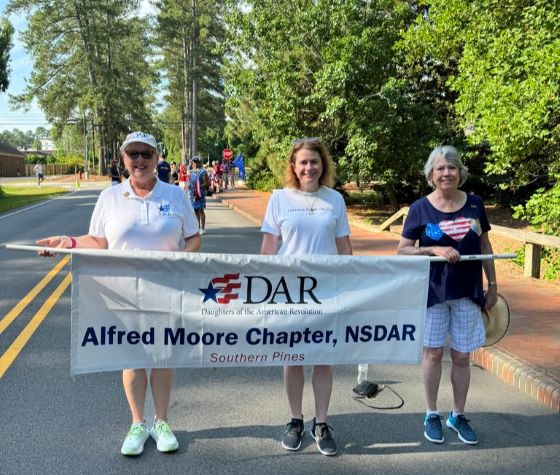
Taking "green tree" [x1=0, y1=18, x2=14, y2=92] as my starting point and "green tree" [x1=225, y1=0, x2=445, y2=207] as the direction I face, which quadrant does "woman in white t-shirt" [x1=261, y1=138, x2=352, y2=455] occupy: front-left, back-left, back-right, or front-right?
front-right

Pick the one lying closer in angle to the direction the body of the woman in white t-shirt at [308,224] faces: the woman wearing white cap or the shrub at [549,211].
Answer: the woman wearing white cap

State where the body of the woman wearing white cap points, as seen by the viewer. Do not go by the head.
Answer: toward the camera

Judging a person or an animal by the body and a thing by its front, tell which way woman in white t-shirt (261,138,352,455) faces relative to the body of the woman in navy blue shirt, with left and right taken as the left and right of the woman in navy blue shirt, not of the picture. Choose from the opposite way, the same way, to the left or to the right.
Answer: the same way

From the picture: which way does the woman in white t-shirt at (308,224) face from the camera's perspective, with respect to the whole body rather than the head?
toward the camera

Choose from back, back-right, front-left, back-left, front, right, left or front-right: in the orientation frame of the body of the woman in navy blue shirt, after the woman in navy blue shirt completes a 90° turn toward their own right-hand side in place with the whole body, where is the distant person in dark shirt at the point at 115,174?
front-right

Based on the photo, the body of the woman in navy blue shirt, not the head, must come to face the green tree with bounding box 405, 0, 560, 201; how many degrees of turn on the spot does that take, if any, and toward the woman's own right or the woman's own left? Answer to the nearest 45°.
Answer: approximately 180°

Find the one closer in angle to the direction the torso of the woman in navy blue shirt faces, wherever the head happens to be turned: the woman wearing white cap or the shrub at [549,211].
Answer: the woman wearing white cap

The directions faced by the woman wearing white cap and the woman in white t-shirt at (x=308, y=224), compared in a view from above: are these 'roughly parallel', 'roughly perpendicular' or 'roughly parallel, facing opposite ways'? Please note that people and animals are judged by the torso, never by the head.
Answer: roughly parallel

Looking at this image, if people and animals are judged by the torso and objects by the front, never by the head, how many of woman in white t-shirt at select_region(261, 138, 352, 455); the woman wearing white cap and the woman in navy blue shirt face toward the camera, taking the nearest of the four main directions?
3

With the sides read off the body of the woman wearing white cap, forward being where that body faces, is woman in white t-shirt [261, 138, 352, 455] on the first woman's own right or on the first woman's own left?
on the first woman's own left

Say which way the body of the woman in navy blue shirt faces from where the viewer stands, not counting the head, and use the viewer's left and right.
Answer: facing the viewer

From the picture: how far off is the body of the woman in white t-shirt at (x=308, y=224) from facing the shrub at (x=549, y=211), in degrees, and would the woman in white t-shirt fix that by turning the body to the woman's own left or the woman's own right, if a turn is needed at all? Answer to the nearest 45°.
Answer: approximately 135° to the woman's own left

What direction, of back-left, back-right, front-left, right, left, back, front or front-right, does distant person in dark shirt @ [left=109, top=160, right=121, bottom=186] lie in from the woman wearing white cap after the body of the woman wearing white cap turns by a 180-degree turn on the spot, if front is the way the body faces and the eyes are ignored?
front

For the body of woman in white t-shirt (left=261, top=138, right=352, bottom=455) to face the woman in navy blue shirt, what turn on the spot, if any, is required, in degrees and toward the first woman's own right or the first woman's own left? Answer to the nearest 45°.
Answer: approximately 90° to the first woman's own left
